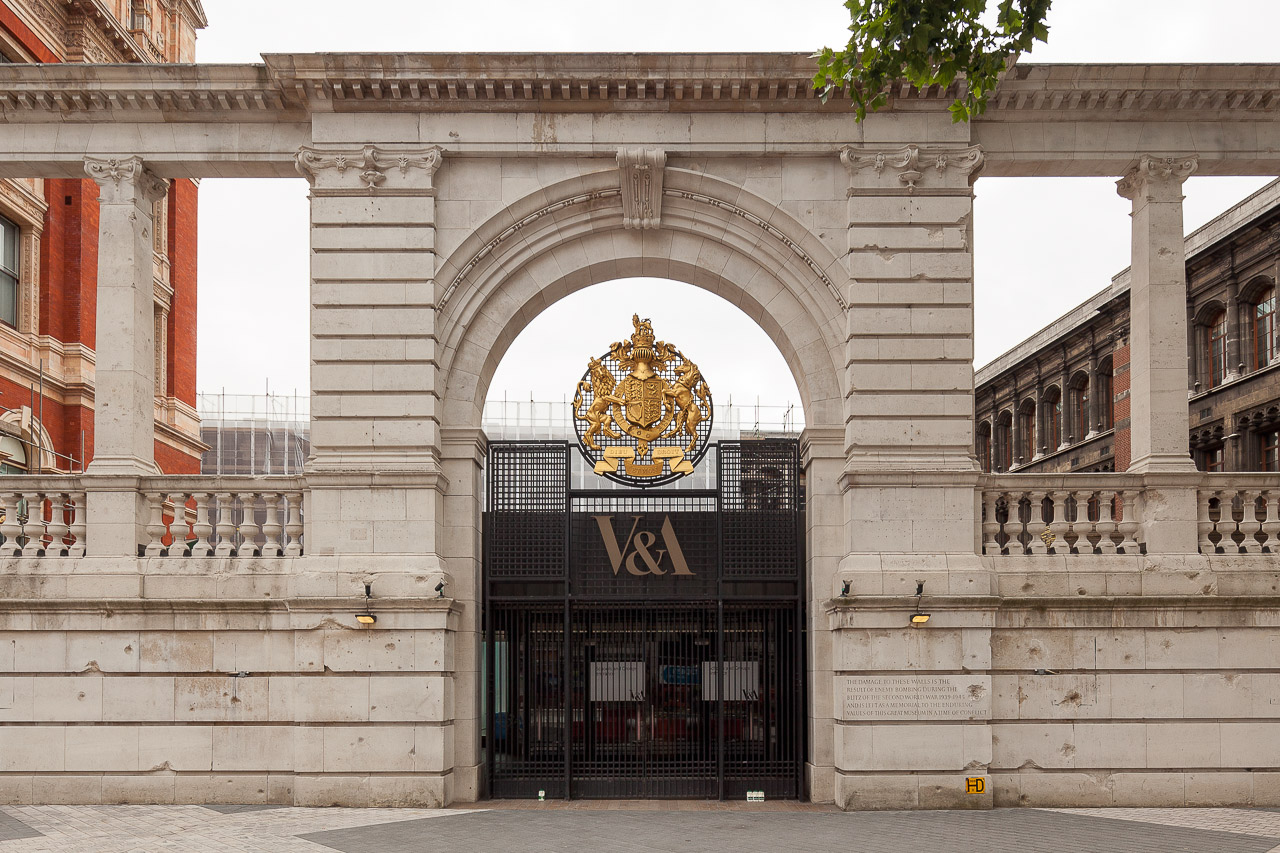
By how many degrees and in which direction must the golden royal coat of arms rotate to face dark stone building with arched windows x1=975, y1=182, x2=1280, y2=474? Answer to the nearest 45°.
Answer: approximately 135° to its left

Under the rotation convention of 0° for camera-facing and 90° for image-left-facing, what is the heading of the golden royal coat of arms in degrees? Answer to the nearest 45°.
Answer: approximately 0°
